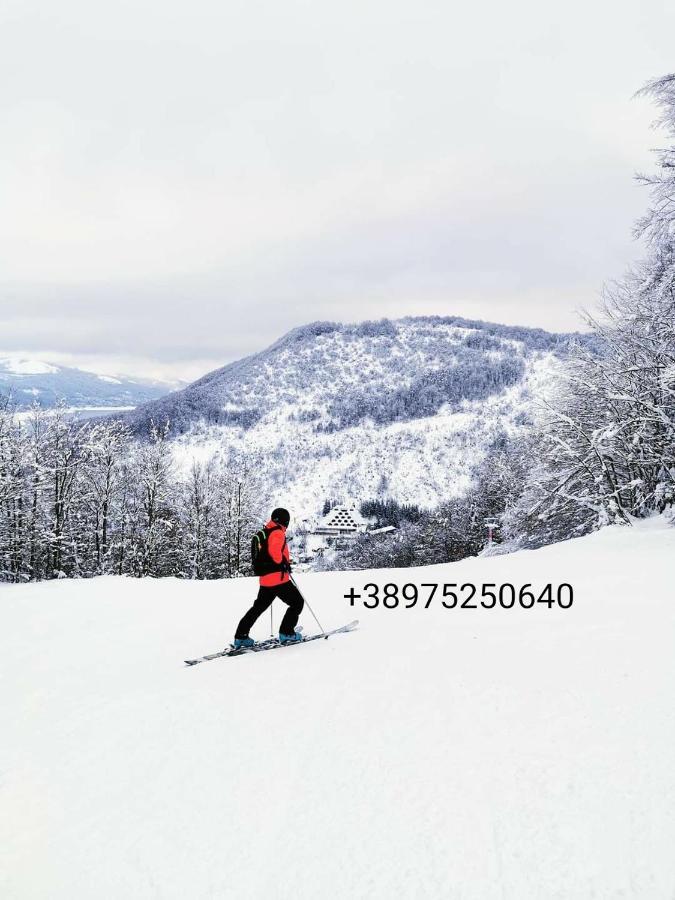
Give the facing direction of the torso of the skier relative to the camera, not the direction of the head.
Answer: to the viewer's right
